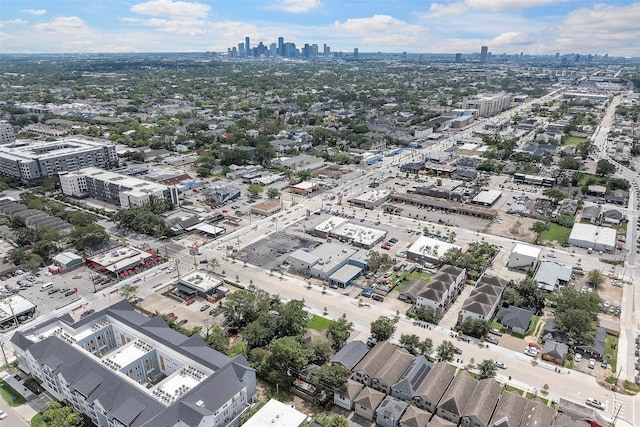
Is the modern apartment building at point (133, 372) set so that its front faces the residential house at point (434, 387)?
no

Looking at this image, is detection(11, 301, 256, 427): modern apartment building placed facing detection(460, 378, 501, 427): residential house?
no
